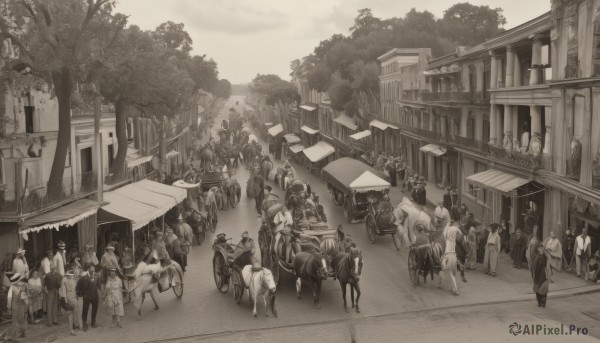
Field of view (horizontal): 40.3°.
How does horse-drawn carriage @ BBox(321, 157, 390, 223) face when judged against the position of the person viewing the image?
facing the viewer and to the right of the viewer

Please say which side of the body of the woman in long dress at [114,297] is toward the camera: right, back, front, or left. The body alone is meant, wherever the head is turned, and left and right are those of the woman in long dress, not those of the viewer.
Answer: front

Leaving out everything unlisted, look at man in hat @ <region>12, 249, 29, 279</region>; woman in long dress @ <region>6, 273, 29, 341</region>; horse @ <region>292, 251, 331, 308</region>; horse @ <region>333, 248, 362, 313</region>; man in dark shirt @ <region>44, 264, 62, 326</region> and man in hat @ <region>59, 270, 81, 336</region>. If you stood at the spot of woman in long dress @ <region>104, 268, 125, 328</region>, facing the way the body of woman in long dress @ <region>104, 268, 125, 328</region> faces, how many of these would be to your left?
2

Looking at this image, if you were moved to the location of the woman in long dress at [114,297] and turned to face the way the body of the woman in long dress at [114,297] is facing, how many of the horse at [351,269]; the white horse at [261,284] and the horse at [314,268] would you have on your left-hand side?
3

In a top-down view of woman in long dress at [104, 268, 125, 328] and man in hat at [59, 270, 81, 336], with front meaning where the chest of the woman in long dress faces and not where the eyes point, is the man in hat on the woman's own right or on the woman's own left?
on the woman's own right

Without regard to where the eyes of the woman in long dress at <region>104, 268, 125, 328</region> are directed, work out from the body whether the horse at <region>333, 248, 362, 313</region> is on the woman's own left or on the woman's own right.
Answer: on the woman's own left

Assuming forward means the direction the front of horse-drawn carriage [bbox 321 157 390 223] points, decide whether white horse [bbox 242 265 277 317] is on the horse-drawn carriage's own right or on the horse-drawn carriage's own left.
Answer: on the horse-drawn carriage's own right

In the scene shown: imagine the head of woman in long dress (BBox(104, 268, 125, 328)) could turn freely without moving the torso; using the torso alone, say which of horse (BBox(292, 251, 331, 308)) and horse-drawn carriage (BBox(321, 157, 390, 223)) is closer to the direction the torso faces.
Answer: the horse

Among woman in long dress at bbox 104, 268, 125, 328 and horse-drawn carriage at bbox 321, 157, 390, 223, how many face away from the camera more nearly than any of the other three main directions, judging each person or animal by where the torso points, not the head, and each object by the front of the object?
0

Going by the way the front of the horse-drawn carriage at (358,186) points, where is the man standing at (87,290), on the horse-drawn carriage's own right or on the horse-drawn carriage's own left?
on the horse-drawn carriage's own right

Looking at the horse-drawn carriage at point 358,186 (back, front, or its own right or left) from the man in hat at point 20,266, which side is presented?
right

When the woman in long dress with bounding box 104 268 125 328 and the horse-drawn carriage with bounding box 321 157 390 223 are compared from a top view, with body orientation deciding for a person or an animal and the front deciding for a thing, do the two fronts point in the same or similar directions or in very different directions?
same or similar directions

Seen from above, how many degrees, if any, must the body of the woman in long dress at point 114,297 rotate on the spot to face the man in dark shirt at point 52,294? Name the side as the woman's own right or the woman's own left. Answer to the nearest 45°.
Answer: approximately 90° to the woman's own right
